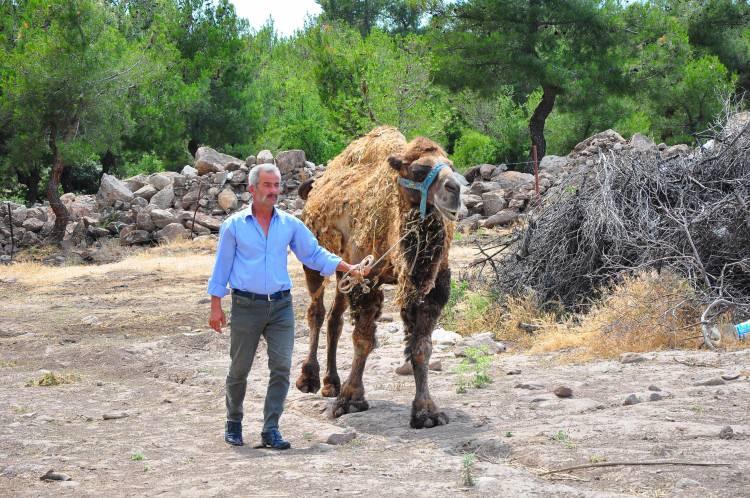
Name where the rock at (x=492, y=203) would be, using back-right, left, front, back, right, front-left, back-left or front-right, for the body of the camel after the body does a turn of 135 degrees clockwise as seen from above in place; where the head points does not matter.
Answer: right

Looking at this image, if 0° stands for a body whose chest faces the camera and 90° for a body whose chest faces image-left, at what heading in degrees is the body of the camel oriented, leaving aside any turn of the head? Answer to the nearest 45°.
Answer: approximately 315°

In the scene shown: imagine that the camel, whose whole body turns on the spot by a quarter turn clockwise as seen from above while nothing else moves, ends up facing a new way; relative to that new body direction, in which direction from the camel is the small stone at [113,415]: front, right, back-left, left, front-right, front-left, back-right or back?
front-right

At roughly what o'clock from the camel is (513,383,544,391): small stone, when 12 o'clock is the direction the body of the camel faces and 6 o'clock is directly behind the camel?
The small stone is roughly at 10 o'clock from the camel.

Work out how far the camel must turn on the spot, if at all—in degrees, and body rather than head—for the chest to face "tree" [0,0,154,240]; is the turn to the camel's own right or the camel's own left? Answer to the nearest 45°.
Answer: approximately 180°

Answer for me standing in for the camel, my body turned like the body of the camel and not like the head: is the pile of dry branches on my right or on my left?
on my left

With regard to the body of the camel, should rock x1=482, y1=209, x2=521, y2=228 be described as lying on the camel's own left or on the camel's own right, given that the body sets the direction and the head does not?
on the camel's own left

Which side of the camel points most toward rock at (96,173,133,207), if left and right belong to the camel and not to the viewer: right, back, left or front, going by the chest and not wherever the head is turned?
back

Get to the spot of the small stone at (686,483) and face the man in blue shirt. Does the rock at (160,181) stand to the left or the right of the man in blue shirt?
right

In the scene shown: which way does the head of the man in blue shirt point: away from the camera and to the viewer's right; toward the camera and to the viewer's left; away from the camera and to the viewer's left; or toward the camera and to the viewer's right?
toward the camera and to the viewer's right

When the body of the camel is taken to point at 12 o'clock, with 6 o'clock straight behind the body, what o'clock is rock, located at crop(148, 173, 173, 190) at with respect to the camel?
The rock is roughly at 7 o'clock from the camel.
